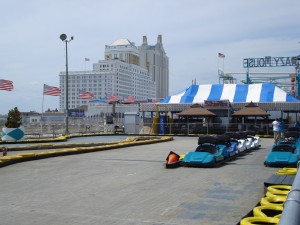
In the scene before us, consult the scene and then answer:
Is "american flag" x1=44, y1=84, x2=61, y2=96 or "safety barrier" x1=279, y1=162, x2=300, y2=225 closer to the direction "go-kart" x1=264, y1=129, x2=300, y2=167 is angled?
the safety barrier

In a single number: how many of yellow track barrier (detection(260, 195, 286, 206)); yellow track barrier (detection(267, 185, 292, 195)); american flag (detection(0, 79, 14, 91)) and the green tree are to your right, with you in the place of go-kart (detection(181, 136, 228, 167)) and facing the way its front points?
2

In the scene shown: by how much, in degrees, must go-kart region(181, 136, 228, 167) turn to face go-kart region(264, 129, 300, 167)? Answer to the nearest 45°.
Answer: approximately 135° to its left

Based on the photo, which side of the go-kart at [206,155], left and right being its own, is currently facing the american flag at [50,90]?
right

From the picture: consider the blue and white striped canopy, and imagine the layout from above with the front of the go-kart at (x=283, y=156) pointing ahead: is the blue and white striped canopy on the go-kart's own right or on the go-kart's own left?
on the go-kart's own right

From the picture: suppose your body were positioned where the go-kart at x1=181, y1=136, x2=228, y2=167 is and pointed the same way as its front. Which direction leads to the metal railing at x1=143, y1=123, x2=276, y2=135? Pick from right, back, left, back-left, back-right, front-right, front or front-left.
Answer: back-right

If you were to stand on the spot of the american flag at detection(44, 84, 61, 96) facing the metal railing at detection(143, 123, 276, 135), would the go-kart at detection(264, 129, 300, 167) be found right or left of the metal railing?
right

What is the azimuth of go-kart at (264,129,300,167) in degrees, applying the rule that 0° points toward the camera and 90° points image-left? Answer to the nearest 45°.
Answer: approximately 45°

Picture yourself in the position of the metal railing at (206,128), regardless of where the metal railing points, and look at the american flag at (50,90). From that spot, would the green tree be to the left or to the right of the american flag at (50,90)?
left
